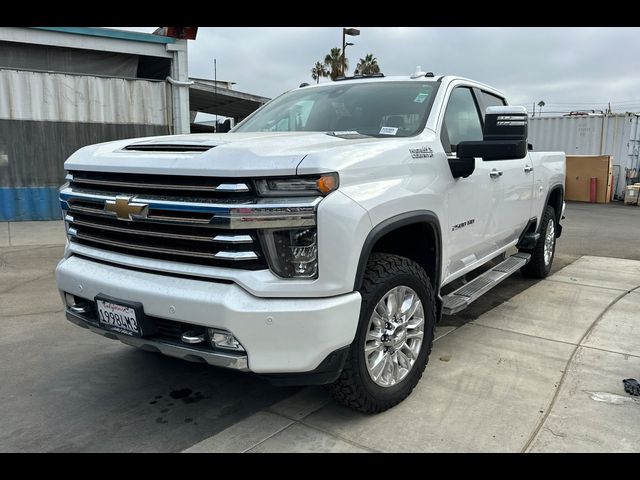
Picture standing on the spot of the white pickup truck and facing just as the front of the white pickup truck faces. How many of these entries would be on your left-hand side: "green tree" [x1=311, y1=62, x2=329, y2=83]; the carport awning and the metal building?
0

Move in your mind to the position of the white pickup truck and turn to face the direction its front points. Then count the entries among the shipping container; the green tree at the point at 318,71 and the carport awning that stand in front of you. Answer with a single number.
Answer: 0

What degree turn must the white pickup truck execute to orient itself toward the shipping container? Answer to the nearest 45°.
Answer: approximately 180°

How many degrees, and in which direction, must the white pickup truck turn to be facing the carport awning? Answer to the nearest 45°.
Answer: approximately 135° to its right

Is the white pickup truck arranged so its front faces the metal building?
no

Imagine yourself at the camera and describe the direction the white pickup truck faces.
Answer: facing the viewer and to the left of the viewer

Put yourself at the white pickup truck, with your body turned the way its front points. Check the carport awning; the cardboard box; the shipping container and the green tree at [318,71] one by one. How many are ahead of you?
0

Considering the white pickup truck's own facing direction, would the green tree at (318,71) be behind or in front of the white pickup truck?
behind
